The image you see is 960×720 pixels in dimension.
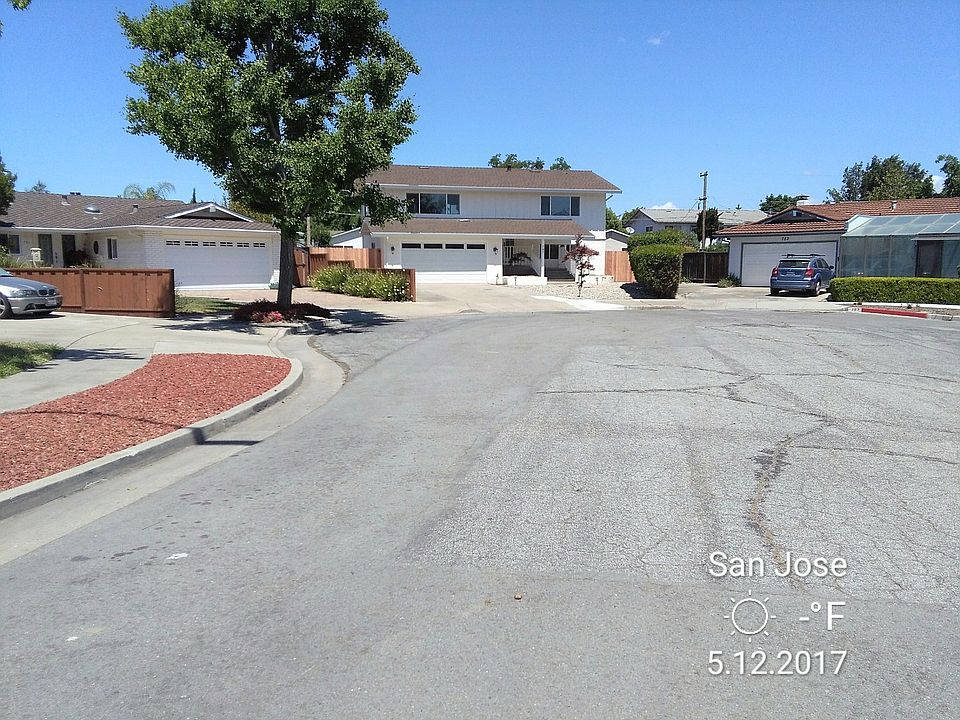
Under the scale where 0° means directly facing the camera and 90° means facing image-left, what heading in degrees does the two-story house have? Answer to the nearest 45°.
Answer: approximately 0°

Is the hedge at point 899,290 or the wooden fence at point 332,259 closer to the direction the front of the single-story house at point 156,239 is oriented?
the hedge

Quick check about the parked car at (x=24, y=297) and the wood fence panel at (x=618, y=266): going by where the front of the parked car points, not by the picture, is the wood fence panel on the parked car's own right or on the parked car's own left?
on the parked car's own left

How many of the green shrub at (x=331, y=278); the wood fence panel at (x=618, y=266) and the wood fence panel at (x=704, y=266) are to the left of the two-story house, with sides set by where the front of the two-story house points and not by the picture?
2

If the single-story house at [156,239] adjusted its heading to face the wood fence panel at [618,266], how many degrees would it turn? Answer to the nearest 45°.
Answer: approximately 45° to its left

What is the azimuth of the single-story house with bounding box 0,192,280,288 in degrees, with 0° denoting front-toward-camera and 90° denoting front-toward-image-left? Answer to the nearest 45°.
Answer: approximately 315°

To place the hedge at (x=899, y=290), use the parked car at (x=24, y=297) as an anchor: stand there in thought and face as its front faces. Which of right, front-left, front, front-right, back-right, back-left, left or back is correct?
front-left

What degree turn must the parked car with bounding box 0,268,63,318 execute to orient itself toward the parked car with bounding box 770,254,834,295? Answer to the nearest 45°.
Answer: approximately 45° to its left

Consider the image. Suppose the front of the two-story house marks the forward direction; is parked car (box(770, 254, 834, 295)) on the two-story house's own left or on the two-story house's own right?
on the two-story house's own left

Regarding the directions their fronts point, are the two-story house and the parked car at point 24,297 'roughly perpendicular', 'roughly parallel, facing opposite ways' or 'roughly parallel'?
roughly perpendicular

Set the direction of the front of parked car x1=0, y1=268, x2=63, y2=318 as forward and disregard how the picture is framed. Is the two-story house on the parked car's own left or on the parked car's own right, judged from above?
on the parked car's own left

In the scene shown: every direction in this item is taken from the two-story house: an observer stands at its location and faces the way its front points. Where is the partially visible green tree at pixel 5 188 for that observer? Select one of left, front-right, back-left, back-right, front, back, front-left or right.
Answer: front-right
